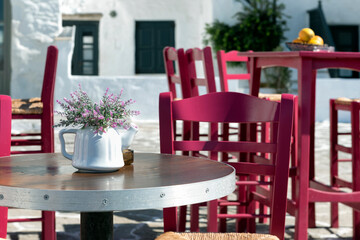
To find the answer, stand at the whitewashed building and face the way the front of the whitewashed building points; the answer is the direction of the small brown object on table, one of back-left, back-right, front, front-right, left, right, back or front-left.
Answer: front

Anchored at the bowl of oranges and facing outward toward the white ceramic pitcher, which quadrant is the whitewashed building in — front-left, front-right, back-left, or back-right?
back-right

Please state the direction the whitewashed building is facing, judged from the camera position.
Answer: facing the viewer

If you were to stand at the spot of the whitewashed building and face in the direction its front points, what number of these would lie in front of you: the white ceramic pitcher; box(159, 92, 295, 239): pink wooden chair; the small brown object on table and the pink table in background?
4

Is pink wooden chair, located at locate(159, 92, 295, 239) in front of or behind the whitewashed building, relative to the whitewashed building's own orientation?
in front

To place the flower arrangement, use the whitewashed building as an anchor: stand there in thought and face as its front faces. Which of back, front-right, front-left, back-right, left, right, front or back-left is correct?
front

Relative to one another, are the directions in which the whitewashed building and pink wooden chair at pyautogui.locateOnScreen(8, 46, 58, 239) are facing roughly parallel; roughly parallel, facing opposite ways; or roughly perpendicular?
roughly perpendicular
